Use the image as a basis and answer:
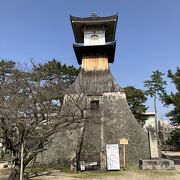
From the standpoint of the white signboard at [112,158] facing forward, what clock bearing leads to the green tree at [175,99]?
The green tree is roughly at 8 o'clock from the white signboard.

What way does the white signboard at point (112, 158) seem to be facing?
toward the camera

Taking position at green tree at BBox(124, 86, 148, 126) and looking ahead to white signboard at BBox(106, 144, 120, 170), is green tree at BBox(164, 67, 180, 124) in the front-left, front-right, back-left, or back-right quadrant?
front-left

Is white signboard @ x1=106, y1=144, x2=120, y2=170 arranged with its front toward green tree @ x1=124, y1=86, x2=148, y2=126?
no

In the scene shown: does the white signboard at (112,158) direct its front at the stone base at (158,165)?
no
